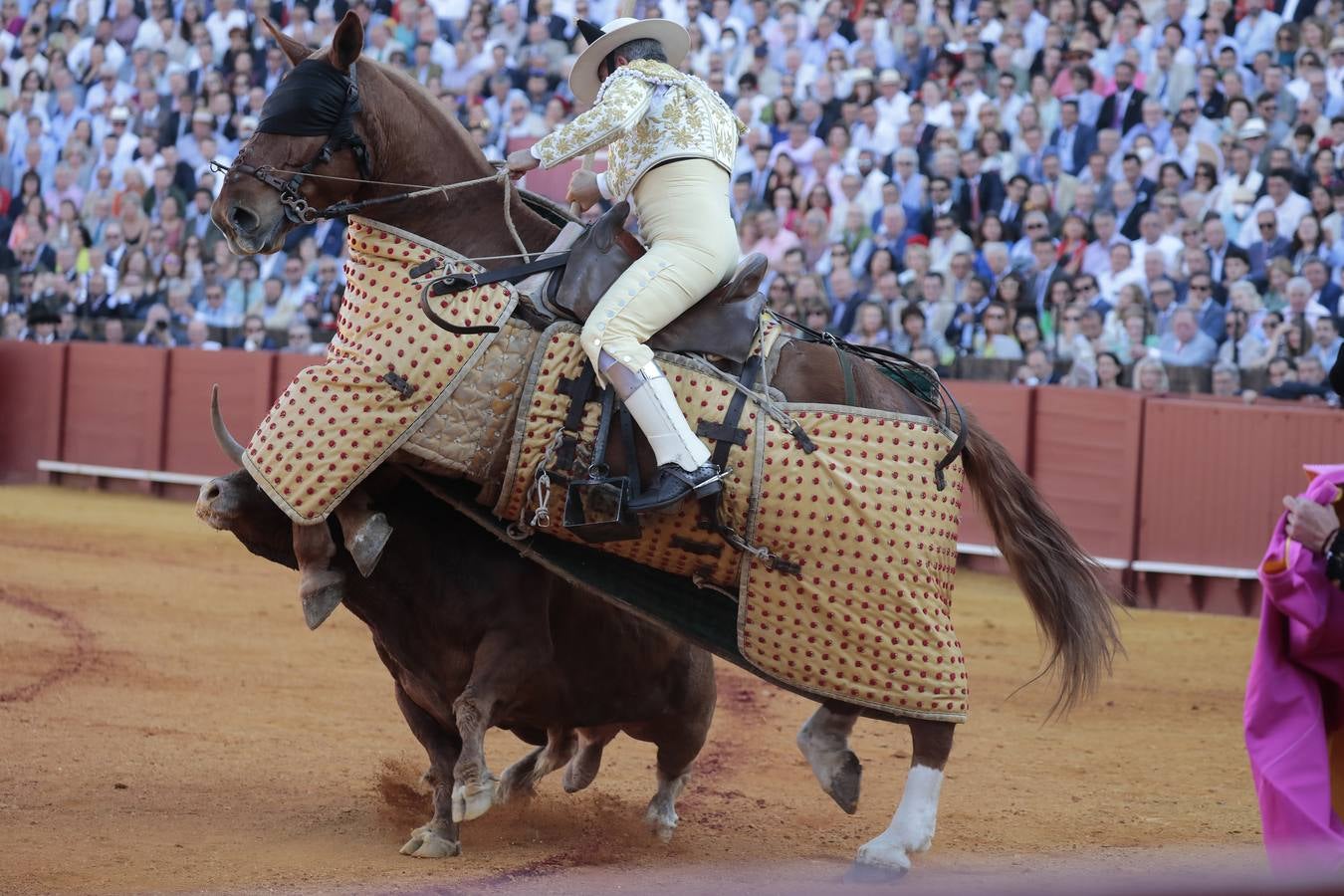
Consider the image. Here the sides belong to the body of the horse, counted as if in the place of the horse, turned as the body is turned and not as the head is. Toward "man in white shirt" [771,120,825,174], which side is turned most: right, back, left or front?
right

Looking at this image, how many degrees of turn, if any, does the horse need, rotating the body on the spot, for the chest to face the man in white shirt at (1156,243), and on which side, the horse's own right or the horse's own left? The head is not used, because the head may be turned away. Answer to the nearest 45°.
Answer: approximately 135° to the horse's own right

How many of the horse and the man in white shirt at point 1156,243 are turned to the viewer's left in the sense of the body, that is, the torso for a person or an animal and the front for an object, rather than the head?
1

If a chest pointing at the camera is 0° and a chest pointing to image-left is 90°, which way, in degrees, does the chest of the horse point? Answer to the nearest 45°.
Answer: approximately 90°

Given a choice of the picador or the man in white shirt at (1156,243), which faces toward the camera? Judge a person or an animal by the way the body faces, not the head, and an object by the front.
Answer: the man in white shirt

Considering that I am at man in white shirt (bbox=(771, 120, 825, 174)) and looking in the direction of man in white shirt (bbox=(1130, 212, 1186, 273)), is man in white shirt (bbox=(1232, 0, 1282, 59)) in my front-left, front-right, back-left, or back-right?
front-left

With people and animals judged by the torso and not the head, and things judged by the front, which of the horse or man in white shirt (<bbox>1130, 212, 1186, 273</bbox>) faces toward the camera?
the man in white shirt

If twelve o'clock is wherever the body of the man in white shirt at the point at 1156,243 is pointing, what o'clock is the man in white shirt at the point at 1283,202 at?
the man in white shirt at the point at 1283,202 is roughly at 9 o'clock from the man in white shirt at the point at 1156,243.

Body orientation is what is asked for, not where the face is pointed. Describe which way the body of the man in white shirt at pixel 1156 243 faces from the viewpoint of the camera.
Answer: toward the camera

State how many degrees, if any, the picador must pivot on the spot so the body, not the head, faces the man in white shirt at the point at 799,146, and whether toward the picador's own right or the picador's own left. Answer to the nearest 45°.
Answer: approximately 45° to the picador's own right

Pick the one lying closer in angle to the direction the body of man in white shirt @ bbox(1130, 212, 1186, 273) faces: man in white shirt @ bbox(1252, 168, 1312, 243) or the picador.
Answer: the picador

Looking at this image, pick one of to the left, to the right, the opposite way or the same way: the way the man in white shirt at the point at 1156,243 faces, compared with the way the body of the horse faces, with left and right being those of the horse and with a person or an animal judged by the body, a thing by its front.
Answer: to the left

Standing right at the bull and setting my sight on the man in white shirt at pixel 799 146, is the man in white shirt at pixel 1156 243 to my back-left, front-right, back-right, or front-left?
front-right

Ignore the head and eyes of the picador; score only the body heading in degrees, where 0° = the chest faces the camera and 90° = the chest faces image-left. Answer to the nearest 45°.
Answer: approximately 135°

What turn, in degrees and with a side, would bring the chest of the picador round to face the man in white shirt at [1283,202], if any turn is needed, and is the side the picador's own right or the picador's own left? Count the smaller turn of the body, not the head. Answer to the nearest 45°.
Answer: approximately 90° to the picador's own right
